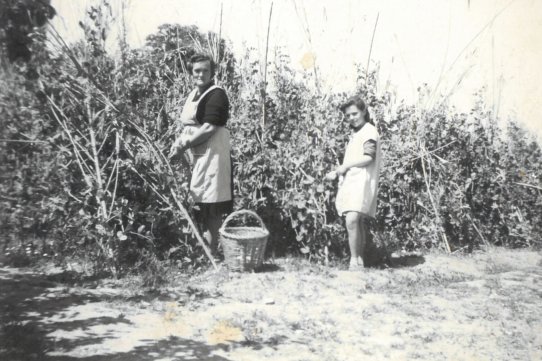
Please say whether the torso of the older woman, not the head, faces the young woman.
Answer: no

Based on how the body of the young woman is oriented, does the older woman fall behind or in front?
in front

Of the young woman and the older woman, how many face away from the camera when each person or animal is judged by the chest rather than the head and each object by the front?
0

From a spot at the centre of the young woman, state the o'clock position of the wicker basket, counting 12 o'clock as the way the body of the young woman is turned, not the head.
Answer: The wicker basket is roughly at 1 o'clock from the young woman.

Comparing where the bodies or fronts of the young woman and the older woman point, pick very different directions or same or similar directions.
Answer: same or similar directions

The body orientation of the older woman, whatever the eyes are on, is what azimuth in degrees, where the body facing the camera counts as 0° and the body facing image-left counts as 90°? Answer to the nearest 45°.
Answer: approximately 45°
